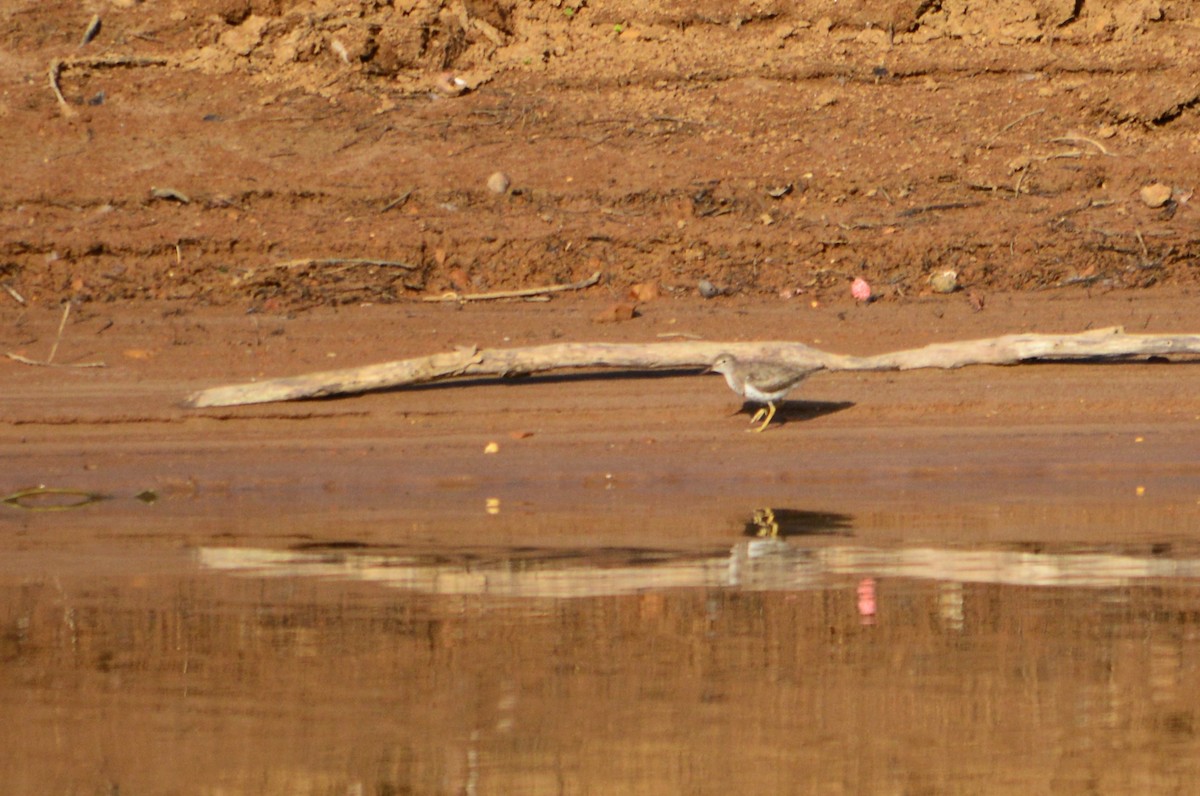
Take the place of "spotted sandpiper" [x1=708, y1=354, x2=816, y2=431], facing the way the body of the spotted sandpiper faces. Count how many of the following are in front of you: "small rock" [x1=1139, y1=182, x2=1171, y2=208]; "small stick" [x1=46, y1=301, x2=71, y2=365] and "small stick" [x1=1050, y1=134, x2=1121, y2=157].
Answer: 1

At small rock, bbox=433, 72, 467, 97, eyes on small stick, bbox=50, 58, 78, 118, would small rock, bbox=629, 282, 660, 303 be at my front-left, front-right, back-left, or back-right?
back-left

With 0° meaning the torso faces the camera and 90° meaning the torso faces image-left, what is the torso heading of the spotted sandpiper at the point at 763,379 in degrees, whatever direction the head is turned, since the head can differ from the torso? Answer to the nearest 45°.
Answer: approximately 90°

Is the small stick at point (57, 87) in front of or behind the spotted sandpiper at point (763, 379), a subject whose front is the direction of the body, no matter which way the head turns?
in front

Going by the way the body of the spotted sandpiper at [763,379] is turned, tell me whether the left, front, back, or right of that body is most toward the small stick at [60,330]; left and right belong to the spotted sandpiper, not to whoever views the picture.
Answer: front

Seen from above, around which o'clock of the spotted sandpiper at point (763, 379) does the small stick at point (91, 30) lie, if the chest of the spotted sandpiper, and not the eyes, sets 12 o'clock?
The small stick is roughly at 1 o'clock from the spotted sandpiper.

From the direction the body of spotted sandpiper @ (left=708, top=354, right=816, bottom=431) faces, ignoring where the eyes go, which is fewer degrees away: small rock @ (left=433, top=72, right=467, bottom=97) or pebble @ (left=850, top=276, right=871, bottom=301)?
the small rock

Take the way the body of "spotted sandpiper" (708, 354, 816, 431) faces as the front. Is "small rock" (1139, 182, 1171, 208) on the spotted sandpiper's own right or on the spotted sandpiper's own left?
on the spotted sandpiper's own right

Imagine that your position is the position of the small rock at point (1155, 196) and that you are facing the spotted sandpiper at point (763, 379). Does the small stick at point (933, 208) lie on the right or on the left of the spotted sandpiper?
right

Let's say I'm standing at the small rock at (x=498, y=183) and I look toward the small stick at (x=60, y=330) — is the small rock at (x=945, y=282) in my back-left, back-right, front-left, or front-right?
back-left

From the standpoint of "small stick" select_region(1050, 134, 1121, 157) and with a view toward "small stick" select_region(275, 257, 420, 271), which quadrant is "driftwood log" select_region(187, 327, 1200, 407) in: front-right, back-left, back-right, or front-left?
front-left

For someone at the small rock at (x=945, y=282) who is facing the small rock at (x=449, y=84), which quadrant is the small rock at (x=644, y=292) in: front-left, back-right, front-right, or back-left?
front-left

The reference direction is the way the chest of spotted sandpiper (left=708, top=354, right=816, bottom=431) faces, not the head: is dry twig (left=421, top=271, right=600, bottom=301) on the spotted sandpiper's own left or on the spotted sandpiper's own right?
on the spotted sandpiper's own right

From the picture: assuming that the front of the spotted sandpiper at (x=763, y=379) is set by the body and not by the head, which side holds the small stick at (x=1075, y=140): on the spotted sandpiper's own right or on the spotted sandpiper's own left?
on the spotted sandpiper's own right

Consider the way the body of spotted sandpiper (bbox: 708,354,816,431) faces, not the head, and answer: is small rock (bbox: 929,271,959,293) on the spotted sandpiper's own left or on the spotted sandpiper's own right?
on the spotted sandpiper's own right

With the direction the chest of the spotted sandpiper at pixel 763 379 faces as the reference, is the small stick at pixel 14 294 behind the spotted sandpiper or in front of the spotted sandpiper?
in front

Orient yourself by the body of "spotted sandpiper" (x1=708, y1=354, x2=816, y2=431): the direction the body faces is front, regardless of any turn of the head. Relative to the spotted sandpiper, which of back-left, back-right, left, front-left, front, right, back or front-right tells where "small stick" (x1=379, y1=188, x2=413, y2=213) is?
front-right
